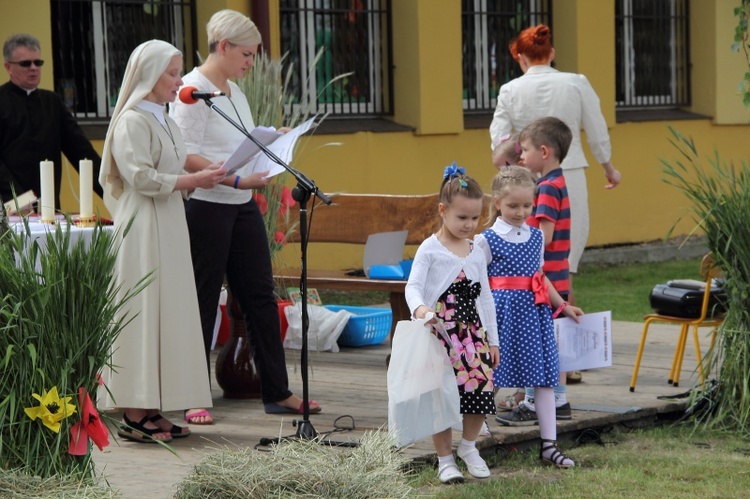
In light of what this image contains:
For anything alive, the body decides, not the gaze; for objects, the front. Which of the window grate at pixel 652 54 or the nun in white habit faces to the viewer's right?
the nun in white habit

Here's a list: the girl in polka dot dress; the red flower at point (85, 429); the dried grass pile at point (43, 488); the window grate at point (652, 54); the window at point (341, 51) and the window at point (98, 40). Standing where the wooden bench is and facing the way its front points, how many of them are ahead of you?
3

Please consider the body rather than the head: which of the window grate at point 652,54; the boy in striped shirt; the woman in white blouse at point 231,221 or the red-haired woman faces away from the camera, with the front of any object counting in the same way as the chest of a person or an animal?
the red-haired woman

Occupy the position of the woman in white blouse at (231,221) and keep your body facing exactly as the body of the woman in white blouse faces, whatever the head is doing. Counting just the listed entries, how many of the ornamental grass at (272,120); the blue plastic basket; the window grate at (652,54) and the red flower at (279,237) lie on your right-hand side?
0

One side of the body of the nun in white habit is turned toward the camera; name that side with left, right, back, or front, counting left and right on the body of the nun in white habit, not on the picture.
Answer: right

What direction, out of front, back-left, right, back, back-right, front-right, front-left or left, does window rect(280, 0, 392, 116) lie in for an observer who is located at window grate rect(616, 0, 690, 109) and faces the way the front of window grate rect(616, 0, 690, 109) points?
front-right

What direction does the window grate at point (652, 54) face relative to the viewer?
toward the camera

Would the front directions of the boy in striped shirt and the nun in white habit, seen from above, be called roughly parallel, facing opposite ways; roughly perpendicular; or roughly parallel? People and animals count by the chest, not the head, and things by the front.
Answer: roughly parallel, facing opposite ways

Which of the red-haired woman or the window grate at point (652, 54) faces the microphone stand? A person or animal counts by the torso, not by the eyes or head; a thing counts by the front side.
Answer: the window grate

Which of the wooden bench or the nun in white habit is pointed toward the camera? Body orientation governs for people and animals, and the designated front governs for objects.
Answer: the wooden bench

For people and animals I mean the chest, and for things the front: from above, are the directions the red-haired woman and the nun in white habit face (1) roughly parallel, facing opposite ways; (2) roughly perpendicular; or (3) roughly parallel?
roughly perpendicular

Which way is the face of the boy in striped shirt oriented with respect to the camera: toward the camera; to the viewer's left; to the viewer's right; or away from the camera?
to the viewer's left

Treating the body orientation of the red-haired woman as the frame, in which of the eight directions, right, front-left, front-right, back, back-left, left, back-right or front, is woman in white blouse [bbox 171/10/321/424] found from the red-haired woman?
back-left

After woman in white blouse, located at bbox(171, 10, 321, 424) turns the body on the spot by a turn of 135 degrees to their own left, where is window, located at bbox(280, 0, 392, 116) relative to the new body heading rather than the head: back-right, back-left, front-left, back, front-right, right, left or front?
front

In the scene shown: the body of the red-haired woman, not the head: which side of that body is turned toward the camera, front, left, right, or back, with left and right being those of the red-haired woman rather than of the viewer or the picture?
back

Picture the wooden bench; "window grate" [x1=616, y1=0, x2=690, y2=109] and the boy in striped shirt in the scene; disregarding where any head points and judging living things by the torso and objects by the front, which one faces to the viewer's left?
the boy in striped shirt

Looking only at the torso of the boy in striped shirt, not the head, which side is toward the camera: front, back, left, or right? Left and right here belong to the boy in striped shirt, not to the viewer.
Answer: left

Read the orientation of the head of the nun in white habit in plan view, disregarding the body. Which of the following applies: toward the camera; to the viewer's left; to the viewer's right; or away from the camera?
to the viewer's right
